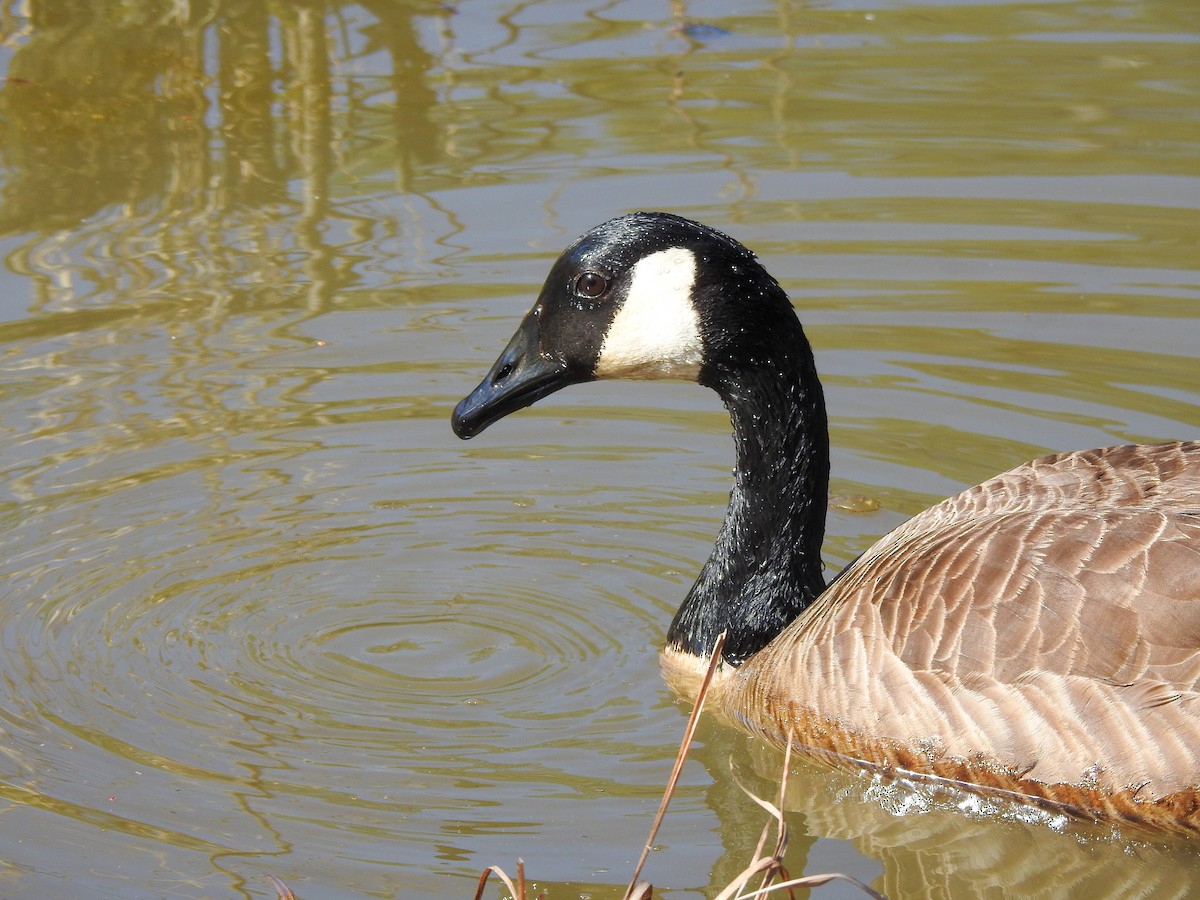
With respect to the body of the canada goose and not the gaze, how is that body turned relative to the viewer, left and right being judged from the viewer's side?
facing to the left of the viewer
